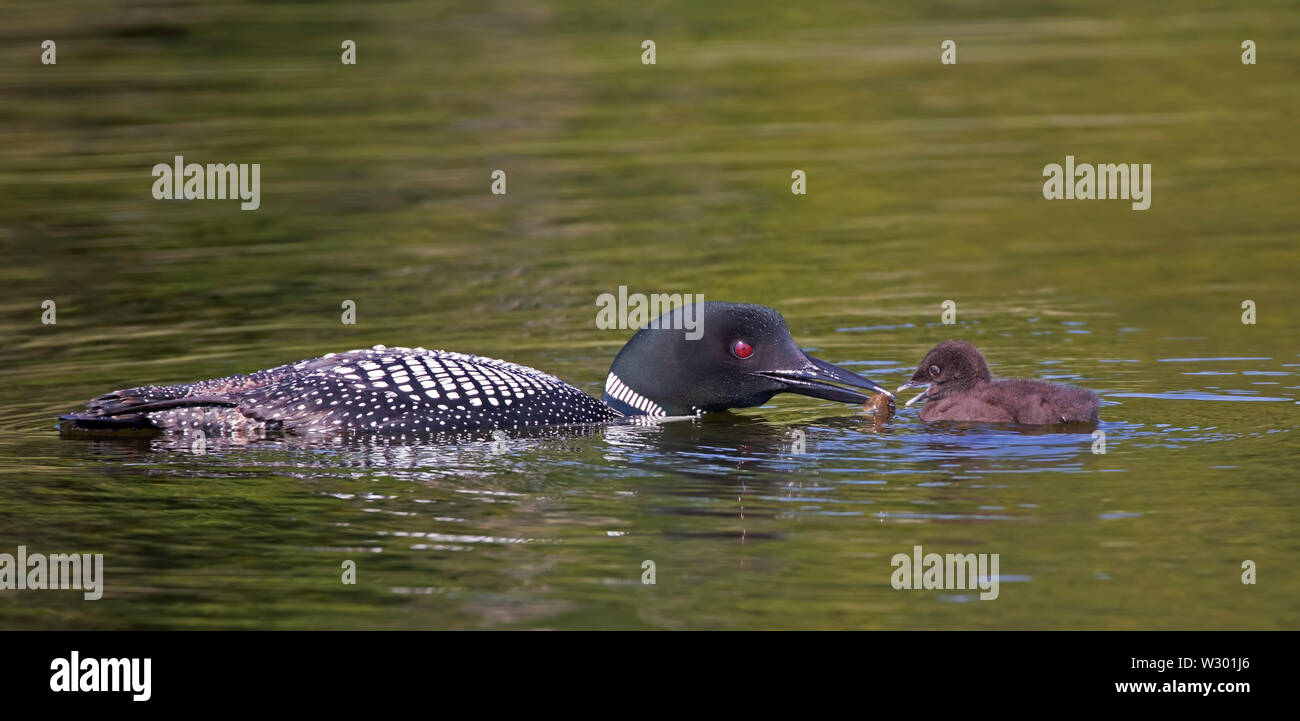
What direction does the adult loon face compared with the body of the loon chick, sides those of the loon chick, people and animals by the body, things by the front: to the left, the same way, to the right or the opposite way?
the opposite way

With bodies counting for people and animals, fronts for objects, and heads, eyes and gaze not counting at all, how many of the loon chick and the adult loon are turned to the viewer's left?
1

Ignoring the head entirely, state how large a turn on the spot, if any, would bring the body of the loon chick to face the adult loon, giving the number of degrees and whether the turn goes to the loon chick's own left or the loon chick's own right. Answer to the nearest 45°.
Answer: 0° — it already faces it

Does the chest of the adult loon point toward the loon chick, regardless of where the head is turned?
yes

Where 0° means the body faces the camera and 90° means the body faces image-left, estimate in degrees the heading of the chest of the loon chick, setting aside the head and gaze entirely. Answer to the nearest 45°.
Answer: approximately 90°

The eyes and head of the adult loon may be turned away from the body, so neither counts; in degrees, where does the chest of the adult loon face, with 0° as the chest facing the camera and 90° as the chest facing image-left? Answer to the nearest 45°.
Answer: approximately 270°
